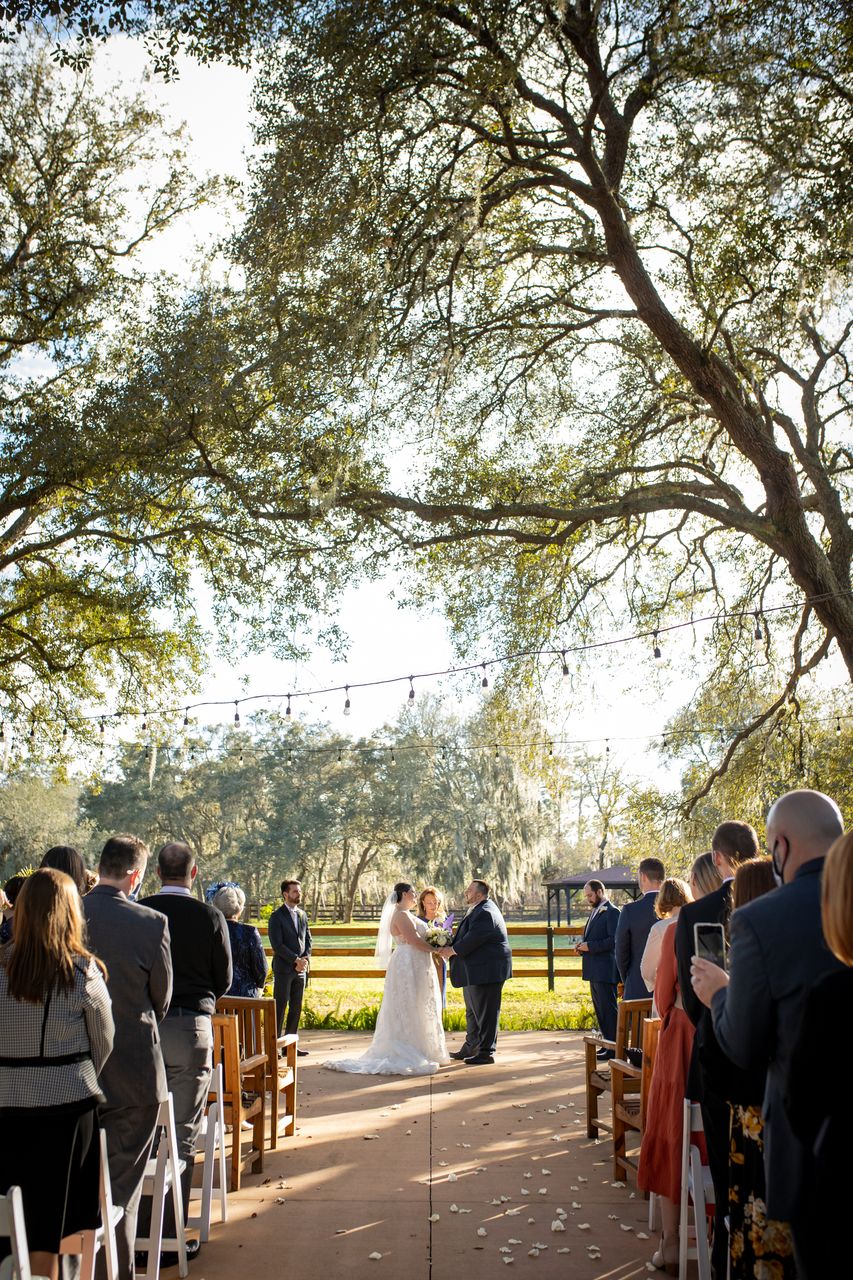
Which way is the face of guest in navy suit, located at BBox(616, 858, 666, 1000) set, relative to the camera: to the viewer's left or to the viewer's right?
to the viewer's left

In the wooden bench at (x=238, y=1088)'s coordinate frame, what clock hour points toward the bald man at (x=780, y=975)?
The bald man is roughly at 4 o'clock from the wooden bench.

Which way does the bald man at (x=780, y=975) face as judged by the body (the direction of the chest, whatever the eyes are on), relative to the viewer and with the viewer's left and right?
facing away from the viewer and to the left of the viewer

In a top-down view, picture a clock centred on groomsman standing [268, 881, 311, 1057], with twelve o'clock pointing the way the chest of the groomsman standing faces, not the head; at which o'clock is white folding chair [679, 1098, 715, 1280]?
The white folding chair is roughly at 1 o'clock from the groomsman standing.

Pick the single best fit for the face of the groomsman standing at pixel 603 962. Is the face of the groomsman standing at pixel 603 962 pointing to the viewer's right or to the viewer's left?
to the viewer's left

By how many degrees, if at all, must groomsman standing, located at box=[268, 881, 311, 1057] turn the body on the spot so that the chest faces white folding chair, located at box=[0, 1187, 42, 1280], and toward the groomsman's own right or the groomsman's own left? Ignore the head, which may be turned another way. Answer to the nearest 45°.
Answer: approximately 45° to the groomsman's own right

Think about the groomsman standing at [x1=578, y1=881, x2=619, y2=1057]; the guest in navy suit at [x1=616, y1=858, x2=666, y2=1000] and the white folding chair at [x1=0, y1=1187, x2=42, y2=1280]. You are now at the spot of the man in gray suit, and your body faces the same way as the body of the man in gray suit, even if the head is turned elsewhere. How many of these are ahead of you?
2

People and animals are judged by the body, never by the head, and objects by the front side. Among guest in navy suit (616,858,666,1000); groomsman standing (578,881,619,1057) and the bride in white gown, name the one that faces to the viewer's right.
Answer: the bride in white gown

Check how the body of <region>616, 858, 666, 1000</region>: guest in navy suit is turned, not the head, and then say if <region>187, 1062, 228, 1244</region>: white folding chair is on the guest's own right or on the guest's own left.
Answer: on the guest's own left

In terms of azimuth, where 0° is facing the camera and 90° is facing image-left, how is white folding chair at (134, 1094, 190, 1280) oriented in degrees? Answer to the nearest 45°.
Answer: approximately 225°

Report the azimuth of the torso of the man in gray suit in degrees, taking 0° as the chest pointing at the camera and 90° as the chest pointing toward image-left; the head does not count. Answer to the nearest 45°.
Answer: approximately 225°
